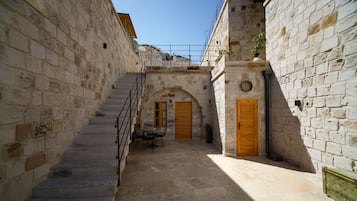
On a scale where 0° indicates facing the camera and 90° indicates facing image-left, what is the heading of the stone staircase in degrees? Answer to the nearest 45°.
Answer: approximately 0°

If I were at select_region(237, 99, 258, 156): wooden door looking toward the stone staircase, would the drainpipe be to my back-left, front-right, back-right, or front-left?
back-left

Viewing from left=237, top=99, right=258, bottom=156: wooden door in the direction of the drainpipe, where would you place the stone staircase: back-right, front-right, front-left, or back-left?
back-right

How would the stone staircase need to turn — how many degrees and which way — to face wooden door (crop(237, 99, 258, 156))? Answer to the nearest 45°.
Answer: approximately 90° to its left

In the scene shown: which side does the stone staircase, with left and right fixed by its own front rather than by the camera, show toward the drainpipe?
left
